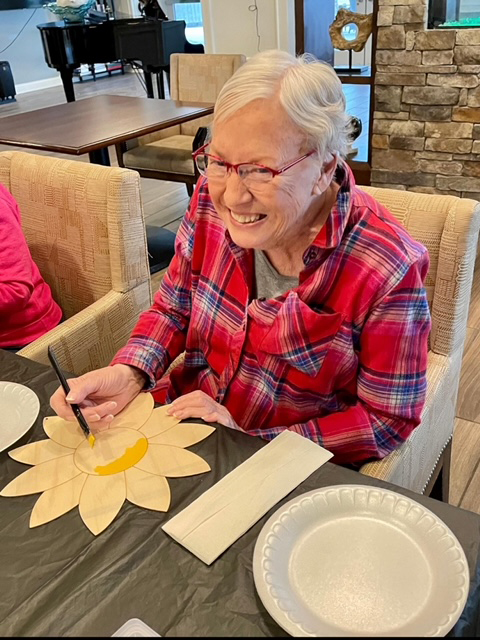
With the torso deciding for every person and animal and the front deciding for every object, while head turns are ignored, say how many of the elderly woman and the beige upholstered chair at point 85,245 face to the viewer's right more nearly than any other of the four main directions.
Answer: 0

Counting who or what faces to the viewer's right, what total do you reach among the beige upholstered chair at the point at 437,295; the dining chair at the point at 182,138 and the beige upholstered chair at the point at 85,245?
0

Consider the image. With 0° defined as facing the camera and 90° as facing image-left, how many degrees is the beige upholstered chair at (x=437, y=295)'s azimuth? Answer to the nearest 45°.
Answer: approximately 45°

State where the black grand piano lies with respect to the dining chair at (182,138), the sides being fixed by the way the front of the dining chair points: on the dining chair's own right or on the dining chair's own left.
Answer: on the dining chair's own right

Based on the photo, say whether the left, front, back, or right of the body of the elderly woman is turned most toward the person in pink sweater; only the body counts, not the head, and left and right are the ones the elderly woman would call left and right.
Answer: right

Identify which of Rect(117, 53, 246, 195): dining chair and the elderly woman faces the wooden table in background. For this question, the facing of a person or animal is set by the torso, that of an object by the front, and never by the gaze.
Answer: the dining chair

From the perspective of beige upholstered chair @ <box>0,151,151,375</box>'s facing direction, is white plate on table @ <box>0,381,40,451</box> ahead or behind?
ahead

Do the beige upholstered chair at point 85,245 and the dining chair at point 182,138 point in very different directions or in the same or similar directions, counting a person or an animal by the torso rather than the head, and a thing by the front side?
same or similar directions

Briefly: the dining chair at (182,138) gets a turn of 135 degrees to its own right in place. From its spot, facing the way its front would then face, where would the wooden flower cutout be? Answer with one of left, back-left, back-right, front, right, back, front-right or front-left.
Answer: back

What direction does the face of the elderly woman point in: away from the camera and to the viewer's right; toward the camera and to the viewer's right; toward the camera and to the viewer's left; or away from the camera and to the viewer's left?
toward the camera and to the viewer's left

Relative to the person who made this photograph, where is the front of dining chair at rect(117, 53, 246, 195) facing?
facing the viewer and to the left of the viewer

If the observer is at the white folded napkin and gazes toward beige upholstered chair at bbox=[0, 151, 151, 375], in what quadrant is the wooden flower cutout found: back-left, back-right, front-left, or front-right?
front-left

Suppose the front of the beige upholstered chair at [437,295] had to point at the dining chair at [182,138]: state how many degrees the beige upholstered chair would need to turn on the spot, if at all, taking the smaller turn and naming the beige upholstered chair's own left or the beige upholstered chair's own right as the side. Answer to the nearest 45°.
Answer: approximately 90° to the beige upholstered chair's own right

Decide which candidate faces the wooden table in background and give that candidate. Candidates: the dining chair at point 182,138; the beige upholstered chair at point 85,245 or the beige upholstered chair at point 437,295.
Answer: the dining chair

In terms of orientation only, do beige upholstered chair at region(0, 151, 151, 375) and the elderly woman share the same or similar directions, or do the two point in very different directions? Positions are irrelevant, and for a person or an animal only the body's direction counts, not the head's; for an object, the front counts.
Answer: same or similar directions

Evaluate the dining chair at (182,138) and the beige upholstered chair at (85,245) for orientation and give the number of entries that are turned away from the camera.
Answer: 0

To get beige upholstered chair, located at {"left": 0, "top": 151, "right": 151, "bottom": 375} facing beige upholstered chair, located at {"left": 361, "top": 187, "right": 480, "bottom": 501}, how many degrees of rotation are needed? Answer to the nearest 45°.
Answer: approximately 90° to its left

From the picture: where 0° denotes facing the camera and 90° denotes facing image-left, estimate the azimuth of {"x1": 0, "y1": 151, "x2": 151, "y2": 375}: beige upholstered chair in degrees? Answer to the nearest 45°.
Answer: approximately 45°
